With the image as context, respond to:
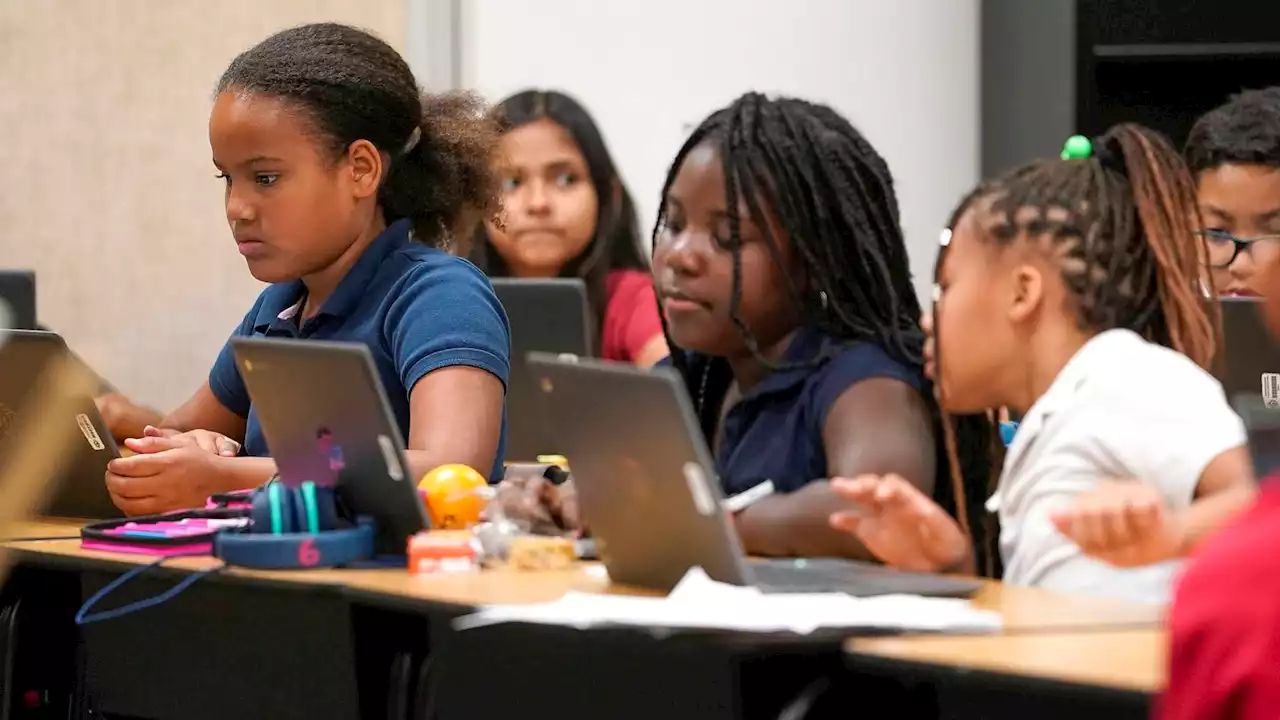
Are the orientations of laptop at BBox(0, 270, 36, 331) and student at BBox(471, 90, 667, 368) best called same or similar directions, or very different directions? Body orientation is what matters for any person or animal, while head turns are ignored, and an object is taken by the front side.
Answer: very different directions

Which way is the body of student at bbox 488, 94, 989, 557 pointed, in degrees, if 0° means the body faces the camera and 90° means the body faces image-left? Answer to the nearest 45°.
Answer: approximately 45°

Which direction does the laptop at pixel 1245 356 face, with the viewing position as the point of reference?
facing away from the viewer

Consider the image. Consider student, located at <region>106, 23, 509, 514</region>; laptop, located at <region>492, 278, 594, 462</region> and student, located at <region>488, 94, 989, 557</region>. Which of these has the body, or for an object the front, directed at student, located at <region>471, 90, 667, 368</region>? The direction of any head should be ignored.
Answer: the laptop

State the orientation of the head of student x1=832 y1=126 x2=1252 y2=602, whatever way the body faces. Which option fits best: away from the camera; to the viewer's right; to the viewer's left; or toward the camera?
to the viewer's left

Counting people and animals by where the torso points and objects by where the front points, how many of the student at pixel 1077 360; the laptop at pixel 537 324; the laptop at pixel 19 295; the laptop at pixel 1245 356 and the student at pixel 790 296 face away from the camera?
3

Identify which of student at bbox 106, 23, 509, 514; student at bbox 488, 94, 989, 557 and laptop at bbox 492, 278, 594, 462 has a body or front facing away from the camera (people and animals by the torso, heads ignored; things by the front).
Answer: the laptop

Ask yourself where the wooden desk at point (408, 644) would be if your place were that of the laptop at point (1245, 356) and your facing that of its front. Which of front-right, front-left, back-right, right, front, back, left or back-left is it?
back-left

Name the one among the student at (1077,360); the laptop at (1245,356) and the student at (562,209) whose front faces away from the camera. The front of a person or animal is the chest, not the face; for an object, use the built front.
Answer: the laptop

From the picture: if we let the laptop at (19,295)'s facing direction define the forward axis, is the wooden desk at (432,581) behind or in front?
behind

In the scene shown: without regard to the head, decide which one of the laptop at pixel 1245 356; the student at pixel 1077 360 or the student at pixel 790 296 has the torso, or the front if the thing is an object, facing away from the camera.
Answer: the laptop

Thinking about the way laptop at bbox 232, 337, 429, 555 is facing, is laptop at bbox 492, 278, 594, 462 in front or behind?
in front

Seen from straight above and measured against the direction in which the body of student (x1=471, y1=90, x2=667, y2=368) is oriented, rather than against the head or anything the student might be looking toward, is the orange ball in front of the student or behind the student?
in front
